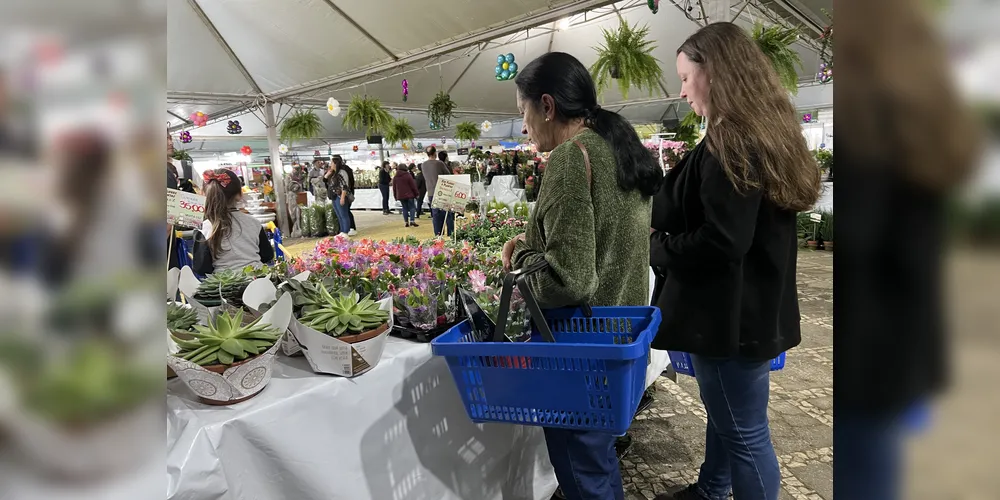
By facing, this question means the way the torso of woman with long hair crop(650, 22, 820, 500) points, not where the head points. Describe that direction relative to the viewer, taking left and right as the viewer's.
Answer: facing to the left of the viewer

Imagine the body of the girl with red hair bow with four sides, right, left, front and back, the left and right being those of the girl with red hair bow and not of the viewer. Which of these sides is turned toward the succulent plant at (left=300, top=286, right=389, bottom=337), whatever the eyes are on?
back

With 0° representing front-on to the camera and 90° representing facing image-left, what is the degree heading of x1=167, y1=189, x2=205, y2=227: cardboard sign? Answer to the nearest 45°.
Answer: approximately 0°

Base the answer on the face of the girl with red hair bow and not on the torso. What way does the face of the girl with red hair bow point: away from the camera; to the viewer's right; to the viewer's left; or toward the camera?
away from the camera

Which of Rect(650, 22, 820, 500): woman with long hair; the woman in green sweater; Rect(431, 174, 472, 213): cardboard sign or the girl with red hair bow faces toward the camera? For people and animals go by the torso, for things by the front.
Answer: the cardboard sign

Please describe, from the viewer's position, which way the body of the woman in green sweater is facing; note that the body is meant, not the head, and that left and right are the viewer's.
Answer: facing away from the viewer and to the left of the viewer

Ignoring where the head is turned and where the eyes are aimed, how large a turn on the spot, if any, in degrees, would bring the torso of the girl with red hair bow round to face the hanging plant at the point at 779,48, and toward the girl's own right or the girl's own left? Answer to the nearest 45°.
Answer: approximately 90° to the girl's own right

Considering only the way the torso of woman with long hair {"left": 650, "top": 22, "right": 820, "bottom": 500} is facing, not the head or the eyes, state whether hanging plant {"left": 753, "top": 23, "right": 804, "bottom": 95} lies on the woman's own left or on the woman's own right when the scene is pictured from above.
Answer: on the woman's own right

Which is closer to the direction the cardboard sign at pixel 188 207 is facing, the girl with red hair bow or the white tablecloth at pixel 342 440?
the white tablecloth

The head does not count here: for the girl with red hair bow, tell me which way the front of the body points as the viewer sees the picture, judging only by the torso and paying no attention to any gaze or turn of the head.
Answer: away from the camera

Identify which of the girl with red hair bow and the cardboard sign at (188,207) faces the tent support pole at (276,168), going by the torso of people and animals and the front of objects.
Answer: the girl with red hair bow

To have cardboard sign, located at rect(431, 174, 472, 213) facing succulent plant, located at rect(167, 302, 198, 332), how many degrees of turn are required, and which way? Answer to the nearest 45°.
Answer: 0° — it already faces it
